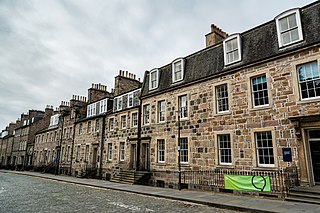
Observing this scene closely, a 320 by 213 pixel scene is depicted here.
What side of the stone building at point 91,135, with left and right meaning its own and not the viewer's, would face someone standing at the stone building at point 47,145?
right

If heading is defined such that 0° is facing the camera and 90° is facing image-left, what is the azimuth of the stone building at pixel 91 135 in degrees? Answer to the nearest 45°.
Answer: approximately 45°

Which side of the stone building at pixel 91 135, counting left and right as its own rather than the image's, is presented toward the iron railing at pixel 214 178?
left

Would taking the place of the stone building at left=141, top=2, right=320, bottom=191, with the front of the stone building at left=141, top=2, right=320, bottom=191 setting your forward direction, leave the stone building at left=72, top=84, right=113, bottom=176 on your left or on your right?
on your right

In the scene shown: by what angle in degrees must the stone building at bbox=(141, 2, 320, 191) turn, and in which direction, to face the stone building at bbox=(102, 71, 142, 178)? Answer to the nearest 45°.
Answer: approximately 90° to its right
